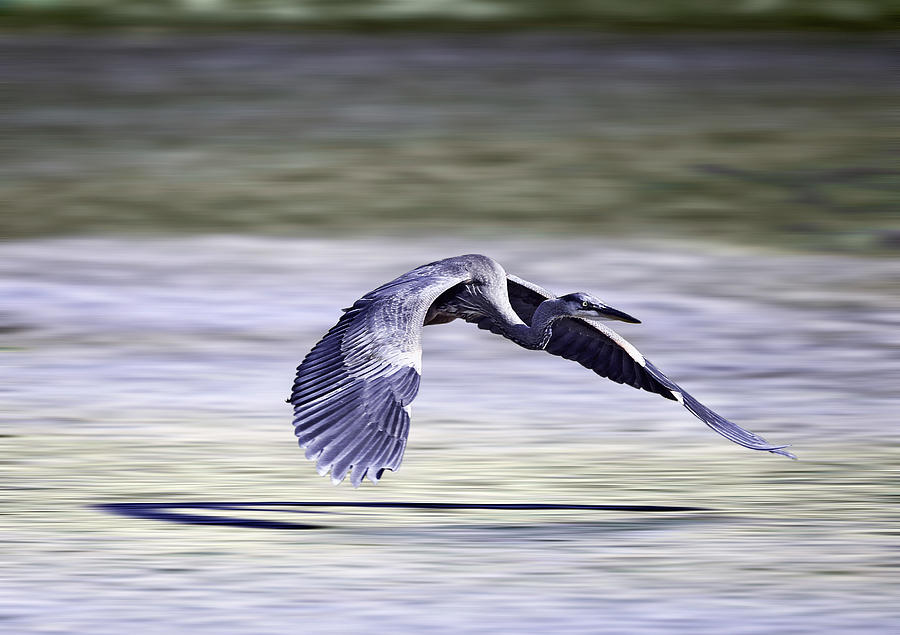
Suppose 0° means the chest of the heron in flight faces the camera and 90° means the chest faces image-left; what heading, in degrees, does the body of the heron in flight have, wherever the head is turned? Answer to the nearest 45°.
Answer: approximately 315°
